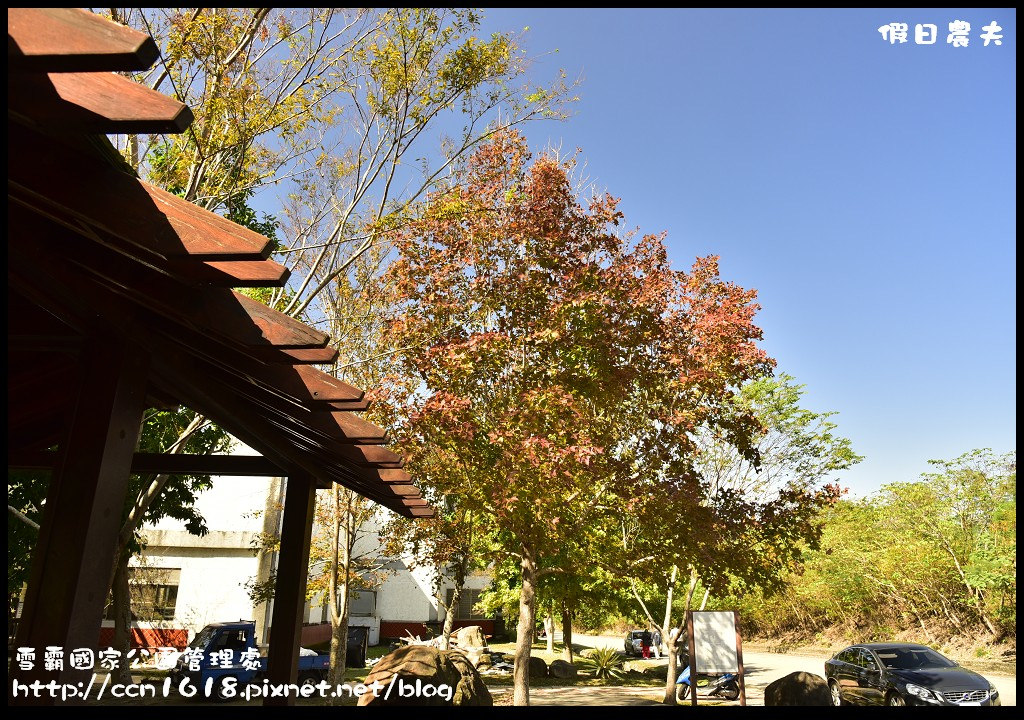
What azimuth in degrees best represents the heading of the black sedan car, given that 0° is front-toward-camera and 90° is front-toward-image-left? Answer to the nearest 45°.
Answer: approximately 315°

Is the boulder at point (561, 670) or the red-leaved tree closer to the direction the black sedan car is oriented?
the red-leaved tree

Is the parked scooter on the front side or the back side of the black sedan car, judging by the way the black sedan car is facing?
on the back side

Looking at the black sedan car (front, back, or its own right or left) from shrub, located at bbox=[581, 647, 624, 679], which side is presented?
back

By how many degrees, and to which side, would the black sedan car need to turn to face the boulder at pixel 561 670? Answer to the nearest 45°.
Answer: approximately 180°
